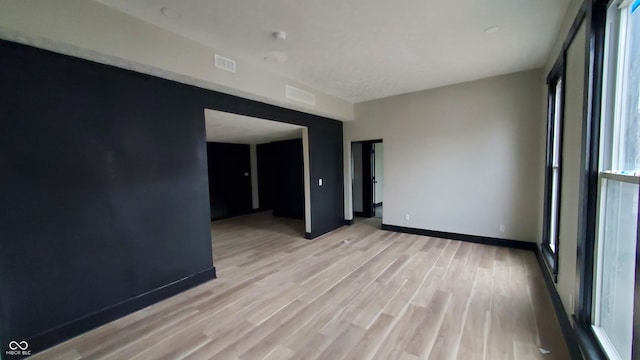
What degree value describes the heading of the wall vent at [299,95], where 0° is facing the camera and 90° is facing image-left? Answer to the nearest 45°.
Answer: approximately 315°

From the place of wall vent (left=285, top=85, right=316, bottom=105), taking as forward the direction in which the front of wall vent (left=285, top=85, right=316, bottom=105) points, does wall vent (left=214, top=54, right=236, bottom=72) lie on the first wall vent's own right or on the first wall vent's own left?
on the first wall vent's own right

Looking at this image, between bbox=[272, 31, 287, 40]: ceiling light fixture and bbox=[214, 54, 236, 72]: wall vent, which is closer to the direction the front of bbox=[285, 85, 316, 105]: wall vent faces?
the ceiling light fixture
